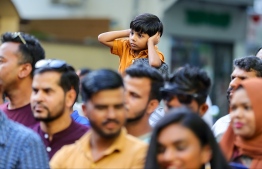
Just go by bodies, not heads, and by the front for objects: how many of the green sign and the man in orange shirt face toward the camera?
2

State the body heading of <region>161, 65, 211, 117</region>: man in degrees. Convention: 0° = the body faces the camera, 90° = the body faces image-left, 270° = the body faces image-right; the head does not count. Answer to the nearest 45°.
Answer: approximately 45°

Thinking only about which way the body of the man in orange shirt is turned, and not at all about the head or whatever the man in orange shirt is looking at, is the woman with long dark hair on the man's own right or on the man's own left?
on the man's own left

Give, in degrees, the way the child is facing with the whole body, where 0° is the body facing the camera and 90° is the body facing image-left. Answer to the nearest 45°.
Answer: approximately 45°

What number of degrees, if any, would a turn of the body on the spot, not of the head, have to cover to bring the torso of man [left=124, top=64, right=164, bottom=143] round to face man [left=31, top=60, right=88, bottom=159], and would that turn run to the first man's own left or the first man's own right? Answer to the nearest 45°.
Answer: approximately 45° to the first man's own right
